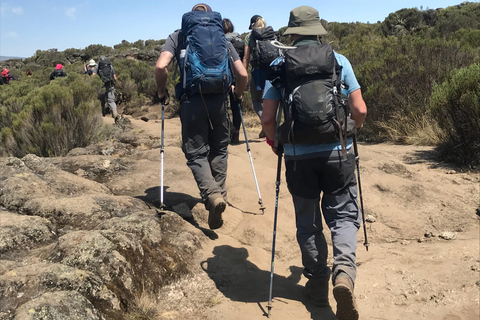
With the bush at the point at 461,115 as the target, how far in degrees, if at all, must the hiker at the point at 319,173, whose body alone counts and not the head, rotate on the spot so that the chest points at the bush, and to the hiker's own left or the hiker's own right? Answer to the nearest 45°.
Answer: approximately 45° to the hiker's own right

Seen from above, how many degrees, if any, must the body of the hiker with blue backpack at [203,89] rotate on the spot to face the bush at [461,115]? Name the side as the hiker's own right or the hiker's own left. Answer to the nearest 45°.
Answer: approximately 45° to the hiker's own right

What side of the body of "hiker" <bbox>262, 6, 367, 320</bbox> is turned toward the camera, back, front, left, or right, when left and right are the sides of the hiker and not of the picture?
back

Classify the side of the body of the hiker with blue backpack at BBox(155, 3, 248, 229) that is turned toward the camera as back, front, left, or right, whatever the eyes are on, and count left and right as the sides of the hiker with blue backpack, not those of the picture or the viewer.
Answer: back

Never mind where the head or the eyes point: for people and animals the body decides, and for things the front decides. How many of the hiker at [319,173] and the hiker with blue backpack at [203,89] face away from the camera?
2

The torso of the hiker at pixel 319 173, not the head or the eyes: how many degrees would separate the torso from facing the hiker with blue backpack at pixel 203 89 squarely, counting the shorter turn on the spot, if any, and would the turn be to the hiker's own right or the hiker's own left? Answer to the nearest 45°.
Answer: approximately 45° to the hiker's own left

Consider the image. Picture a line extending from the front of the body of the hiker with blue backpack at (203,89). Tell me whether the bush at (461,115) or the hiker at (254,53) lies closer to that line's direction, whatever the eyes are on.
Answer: the hiker

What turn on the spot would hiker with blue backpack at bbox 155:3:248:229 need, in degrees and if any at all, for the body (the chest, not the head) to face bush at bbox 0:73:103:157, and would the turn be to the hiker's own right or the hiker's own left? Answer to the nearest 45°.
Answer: approximately 45° to the hiker's own left
